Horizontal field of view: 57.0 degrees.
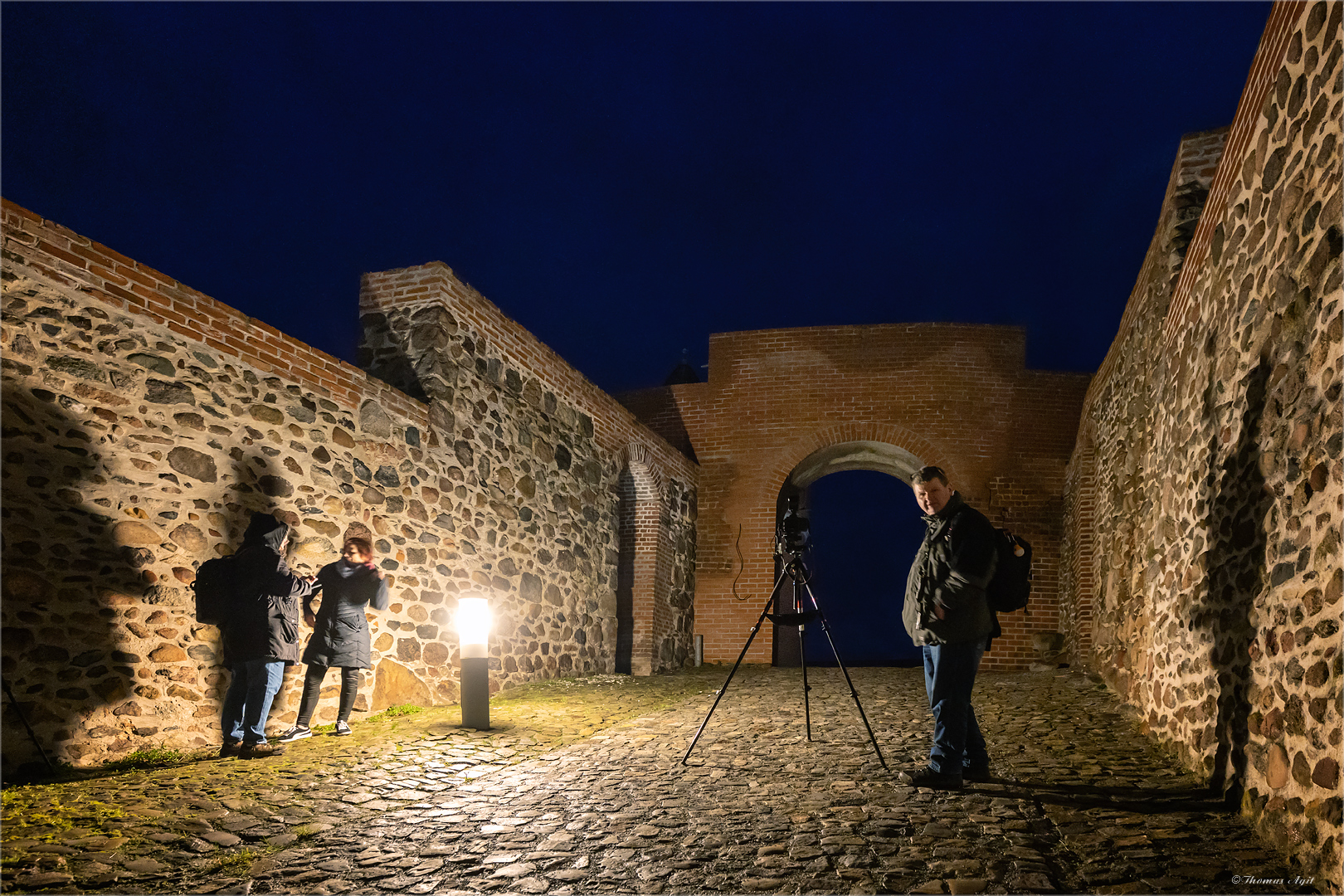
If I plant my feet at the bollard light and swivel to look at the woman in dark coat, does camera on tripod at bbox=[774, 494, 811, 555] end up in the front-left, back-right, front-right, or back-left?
back-left

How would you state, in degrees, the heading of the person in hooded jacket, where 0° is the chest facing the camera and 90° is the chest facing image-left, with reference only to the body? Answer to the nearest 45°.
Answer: approximately 270°

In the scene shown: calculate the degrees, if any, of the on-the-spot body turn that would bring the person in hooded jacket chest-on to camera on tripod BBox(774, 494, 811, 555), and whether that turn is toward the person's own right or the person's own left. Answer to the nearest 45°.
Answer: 0° — they already face it

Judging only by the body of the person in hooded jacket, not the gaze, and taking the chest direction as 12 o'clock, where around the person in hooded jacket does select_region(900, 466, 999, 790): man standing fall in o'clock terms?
The man standing is roughly at 1 o'clock from the person in hooded jacket.

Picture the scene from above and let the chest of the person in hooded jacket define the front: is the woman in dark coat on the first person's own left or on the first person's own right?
on the first person's own left
